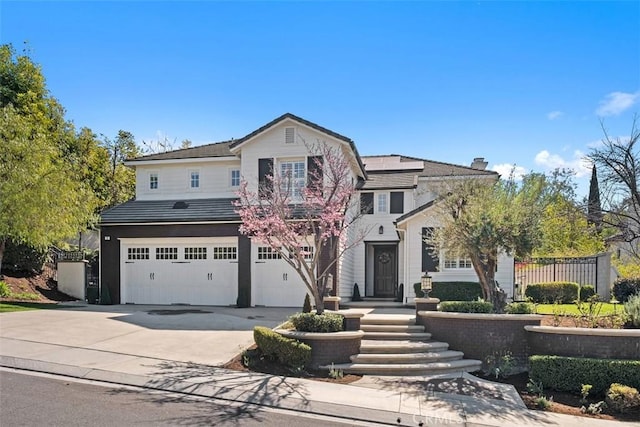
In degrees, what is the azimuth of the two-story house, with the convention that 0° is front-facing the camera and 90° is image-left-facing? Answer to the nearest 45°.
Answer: approximately 0°

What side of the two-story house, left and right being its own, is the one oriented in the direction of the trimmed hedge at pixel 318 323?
front

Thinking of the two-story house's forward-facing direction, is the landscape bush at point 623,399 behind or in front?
in front

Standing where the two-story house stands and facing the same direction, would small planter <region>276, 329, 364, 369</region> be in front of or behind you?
in front

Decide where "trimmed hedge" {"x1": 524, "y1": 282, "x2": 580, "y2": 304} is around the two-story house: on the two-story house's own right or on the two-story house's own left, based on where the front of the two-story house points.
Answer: on the two-story house's own left

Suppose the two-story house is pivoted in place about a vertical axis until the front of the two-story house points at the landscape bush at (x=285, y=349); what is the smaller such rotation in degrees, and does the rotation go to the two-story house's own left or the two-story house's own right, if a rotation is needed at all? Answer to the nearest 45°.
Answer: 0° — it already faces it

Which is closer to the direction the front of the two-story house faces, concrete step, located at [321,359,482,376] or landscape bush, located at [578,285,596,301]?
the concrete step
